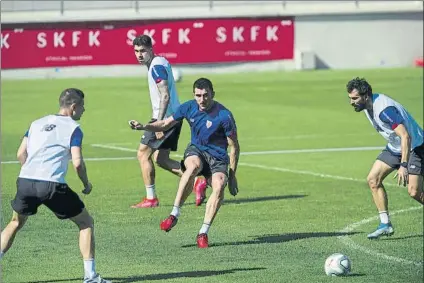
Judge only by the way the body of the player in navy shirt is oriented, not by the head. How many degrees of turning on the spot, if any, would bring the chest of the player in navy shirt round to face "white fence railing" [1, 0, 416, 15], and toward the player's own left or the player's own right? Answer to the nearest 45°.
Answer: approximately 180°

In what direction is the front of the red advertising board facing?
toward the camera

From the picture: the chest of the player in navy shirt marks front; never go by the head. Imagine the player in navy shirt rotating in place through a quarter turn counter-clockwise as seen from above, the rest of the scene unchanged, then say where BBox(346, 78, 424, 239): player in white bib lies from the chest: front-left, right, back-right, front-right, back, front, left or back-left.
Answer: front

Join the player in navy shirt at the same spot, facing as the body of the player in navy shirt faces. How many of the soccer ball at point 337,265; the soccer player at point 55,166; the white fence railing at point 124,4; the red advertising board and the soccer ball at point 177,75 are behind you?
3

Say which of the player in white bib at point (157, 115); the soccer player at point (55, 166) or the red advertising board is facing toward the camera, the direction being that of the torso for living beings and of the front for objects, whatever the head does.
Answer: the red advertising board

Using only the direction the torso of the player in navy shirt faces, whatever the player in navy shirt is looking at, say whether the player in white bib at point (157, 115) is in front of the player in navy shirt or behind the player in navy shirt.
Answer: behind

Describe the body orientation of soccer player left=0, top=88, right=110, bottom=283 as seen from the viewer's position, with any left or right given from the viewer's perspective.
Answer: facing away from the viewer and to the right of the viewer

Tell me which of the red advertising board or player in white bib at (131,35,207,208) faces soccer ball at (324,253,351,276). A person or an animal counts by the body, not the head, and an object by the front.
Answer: the red advertising board

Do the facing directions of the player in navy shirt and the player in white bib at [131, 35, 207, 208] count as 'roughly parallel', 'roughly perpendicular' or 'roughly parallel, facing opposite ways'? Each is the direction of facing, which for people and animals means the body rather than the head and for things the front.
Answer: roughly perpendicular

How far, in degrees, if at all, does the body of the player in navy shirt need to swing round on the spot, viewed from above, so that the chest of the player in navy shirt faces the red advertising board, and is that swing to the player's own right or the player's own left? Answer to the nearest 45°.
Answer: approximately 180°

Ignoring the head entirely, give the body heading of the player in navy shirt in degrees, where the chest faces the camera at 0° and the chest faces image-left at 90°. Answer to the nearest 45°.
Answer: approximately 0°

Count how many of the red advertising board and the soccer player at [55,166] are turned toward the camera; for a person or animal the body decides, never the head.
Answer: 1
